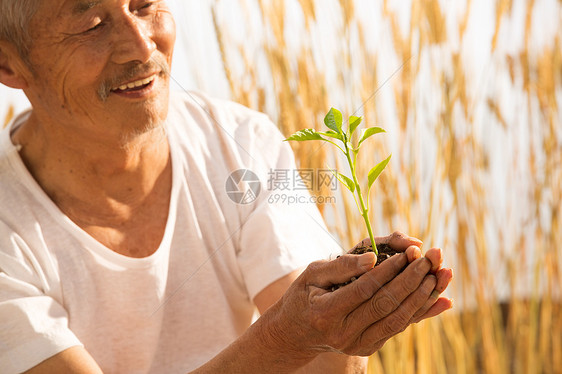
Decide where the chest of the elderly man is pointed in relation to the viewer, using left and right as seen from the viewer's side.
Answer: facing the viewer and to the right of the viewer

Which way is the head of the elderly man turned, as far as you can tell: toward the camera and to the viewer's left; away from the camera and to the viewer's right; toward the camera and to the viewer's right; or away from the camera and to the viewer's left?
toward the camera and to the viewer's right
